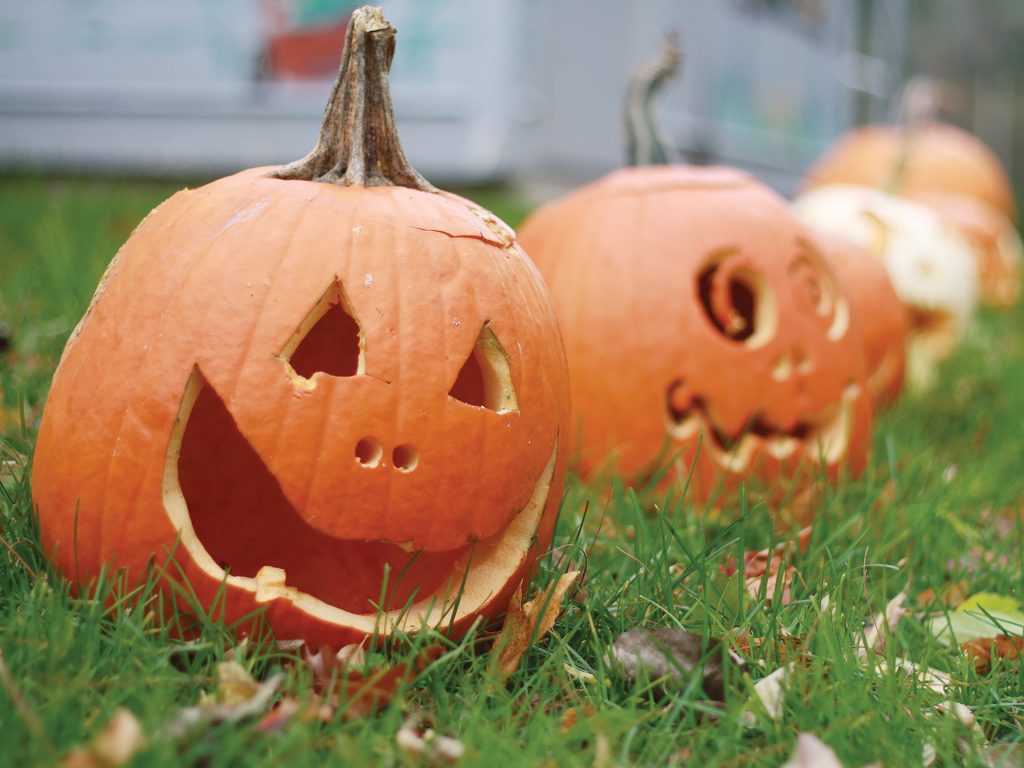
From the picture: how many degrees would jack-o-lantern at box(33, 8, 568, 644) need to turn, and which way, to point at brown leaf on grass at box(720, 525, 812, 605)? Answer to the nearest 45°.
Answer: approximately 45° to its left

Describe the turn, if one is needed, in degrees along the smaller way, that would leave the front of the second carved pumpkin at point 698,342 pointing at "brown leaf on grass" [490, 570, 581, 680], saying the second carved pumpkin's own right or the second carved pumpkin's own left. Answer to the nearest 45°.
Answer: approximately 45° to the second carved pumpkin's own right

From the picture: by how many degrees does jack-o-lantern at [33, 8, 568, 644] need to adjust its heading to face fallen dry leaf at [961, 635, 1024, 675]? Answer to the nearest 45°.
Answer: approximately 45° to its left

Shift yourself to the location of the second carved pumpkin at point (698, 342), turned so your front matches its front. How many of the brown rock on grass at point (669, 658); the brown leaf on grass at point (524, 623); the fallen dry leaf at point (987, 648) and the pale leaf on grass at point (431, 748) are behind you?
0

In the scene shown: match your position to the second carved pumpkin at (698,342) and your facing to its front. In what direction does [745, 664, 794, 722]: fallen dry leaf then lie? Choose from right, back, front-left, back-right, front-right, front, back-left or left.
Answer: front-right

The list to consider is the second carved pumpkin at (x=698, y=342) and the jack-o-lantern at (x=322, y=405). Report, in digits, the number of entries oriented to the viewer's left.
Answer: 0

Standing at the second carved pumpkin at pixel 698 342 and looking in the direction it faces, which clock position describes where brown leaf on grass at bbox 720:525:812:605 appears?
The brown leaf on grass is roughly at 1 o'clock from the second carved pumpkin.

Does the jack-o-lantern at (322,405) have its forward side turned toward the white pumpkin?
no

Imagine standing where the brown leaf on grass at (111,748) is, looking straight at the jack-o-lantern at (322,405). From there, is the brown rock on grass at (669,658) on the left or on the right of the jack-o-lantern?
right

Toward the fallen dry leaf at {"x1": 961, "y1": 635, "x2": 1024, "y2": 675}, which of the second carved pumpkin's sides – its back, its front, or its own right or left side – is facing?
front

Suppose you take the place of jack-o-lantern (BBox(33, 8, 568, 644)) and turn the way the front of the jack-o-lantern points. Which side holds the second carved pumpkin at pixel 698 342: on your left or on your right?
on your left

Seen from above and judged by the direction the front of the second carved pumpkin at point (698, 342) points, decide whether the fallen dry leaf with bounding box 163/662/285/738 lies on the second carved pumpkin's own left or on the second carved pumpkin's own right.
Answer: on the second carved pumpkin's own right

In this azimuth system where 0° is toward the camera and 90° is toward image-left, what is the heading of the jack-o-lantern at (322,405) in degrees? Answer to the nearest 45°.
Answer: approximately 315°

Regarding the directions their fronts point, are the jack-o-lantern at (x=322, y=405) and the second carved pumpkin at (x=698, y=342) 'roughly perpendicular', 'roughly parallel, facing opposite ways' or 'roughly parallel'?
roughly parallel

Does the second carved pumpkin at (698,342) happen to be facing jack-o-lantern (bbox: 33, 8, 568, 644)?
no
